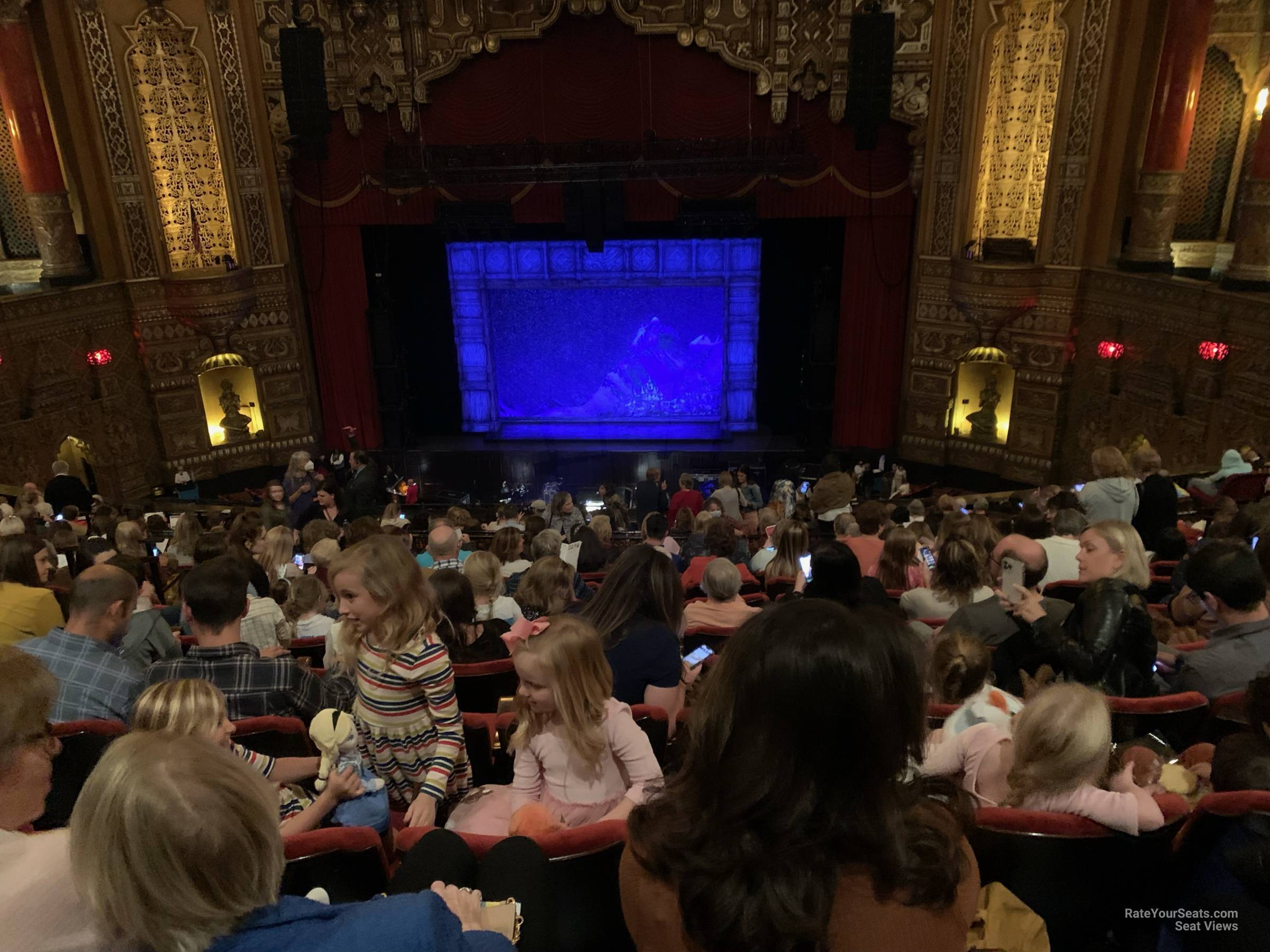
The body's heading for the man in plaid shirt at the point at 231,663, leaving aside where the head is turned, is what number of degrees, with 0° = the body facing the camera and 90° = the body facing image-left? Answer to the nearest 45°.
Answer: approximately 180°

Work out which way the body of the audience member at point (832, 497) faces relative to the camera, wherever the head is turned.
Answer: away from the camera

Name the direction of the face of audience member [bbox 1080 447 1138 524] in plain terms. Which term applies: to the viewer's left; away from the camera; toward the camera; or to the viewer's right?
away from the camera

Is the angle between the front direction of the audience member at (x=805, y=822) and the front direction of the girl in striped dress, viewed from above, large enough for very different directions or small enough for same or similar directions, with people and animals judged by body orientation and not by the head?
very different directions

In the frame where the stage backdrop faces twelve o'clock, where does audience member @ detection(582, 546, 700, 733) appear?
The audience member is roughly at 12 o'clock from the stage backdrop.

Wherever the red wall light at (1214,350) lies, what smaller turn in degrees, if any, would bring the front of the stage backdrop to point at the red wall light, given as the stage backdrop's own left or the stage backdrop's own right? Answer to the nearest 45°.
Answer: approximately 45° to the stage backdrop's own left

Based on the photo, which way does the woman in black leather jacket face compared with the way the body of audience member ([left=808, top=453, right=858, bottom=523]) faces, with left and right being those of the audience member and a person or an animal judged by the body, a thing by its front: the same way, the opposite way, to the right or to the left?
to the left

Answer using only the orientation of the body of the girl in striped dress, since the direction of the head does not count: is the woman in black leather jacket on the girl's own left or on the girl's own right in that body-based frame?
on the girl's own left

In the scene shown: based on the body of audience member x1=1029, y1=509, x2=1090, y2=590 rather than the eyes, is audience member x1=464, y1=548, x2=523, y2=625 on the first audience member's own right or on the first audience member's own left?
on the first audience member's own left

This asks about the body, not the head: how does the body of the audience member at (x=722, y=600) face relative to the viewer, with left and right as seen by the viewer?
facing away from the viewer

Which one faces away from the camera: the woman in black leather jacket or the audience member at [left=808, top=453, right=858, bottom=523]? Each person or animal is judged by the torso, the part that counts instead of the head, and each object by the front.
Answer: the audience member

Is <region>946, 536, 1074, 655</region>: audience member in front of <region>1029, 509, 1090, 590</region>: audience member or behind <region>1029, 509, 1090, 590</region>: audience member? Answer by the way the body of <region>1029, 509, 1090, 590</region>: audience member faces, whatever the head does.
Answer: behind

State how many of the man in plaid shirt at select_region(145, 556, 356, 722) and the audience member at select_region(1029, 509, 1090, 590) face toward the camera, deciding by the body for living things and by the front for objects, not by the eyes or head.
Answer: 0

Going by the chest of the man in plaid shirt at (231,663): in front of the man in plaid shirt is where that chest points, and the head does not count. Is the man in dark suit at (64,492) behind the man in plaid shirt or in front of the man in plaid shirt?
in front

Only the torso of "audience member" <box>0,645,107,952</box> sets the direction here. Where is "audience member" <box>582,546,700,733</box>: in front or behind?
in front

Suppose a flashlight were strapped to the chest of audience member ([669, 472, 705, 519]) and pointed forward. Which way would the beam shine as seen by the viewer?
away from the camera

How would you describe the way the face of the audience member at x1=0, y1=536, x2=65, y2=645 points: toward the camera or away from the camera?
toward the camera
